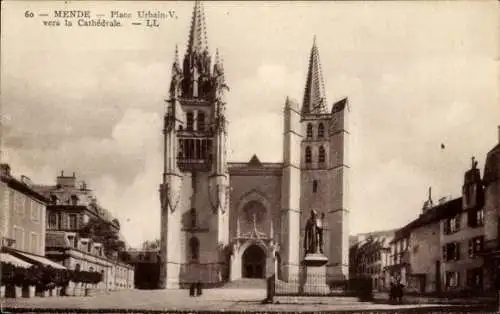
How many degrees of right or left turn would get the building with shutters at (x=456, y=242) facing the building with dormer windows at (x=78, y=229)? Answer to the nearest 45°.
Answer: approximately 45° to its right

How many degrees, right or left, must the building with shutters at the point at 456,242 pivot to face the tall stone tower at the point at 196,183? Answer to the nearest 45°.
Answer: approximately 90° to its right

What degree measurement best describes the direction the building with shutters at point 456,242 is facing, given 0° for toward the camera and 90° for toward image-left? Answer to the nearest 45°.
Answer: approximately 45°

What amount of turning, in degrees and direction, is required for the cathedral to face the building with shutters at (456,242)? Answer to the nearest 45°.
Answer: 0° — it already faces it

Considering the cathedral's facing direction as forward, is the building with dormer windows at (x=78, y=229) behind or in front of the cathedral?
in front

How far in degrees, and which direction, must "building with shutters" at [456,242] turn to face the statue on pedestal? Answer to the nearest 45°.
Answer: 0° — it already faces it
